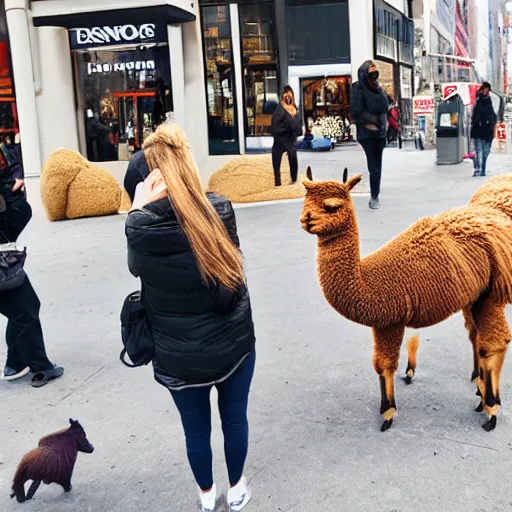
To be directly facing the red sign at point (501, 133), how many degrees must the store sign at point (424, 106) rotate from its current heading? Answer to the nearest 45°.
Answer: approximately 45° to its left

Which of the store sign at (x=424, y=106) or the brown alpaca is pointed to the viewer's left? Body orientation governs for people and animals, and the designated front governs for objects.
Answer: the brown alpaca

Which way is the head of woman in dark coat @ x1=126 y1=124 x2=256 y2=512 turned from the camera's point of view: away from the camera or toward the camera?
away from the camera

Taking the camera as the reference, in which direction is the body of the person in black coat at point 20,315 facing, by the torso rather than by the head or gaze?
to the viewer's right

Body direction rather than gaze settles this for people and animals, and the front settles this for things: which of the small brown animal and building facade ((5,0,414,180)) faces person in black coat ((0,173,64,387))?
the building facade

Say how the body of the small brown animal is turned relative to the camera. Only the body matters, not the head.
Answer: to the viewer's right

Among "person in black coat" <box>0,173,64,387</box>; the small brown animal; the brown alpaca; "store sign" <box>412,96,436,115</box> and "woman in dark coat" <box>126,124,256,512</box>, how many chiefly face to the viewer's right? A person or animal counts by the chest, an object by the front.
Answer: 2

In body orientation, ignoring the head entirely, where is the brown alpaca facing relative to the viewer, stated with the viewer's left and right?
facing to the left of the viewer

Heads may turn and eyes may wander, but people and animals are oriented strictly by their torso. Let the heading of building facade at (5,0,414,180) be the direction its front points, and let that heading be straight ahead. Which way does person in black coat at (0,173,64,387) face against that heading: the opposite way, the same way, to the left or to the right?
to the left
